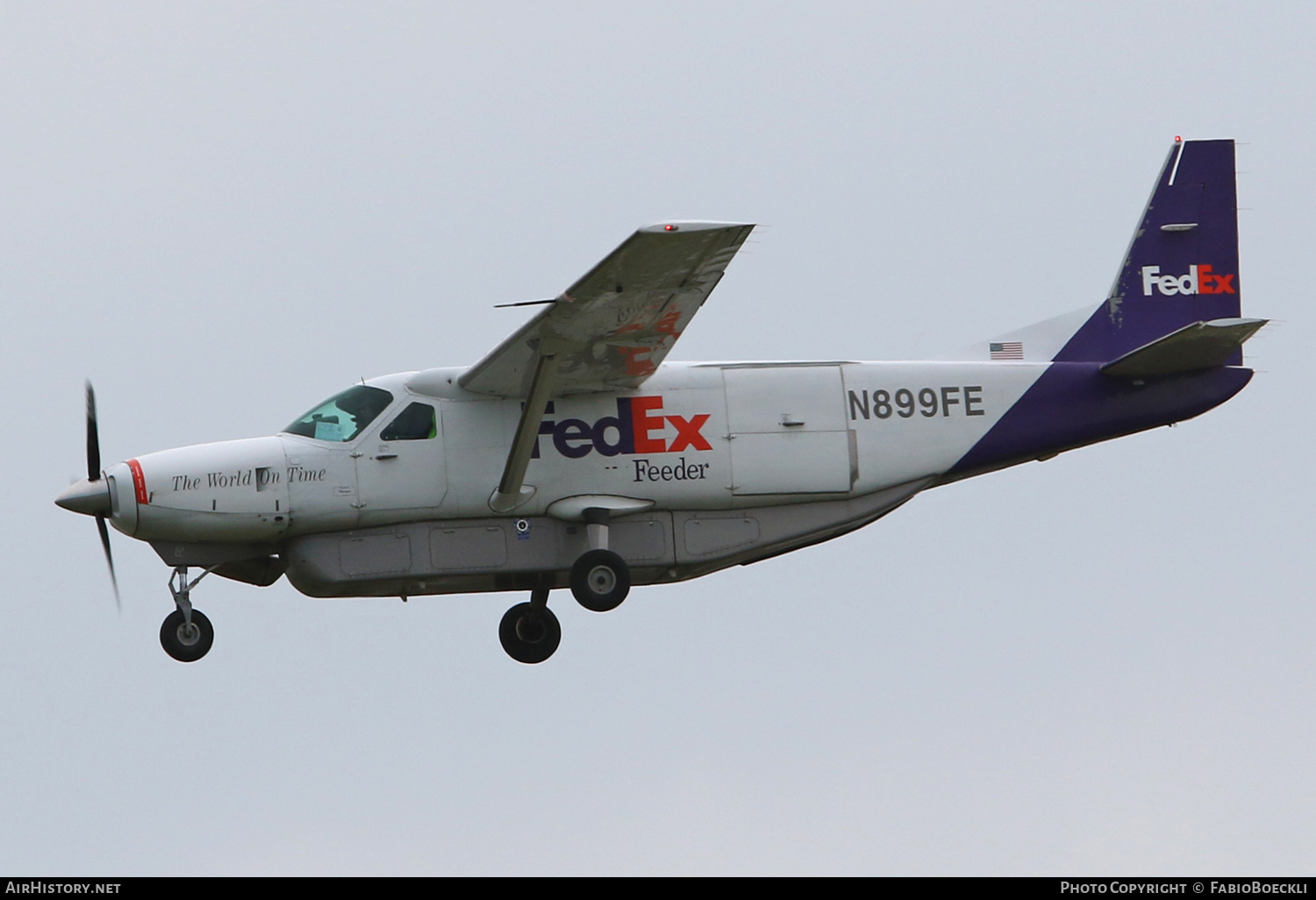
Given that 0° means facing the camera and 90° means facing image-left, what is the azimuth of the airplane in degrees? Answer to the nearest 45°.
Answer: approximately 90°
